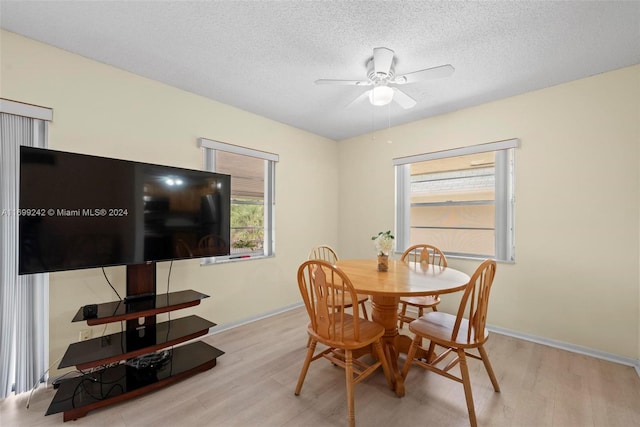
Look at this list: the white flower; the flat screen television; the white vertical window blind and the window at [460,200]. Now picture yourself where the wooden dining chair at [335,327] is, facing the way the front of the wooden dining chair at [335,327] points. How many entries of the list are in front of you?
2

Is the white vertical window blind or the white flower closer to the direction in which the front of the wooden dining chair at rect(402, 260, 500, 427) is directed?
the white flower

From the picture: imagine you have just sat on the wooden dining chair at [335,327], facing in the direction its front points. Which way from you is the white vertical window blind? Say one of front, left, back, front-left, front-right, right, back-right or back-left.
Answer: back-left

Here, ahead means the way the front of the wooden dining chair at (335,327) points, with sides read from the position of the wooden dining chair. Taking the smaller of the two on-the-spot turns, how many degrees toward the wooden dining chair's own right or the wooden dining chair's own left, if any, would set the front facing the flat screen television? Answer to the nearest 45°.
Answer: approximately 135° to the wooden dining chair's own left

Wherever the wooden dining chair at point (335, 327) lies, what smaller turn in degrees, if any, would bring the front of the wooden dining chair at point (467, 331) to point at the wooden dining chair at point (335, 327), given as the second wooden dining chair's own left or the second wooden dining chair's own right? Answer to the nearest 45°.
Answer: approximately 90° to the second wooden dining chair's own left

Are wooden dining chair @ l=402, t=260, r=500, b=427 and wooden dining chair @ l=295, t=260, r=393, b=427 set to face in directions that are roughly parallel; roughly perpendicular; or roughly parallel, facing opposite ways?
roughly perpendicular

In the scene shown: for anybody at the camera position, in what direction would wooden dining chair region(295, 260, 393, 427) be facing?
facing away from the viewer and to the right of the viewer

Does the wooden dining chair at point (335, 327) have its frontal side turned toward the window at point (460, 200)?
yes

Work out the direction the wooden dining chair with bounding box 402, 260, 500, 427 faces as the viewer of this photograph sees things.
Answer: facing away from the viewer and to the left of the viewer
